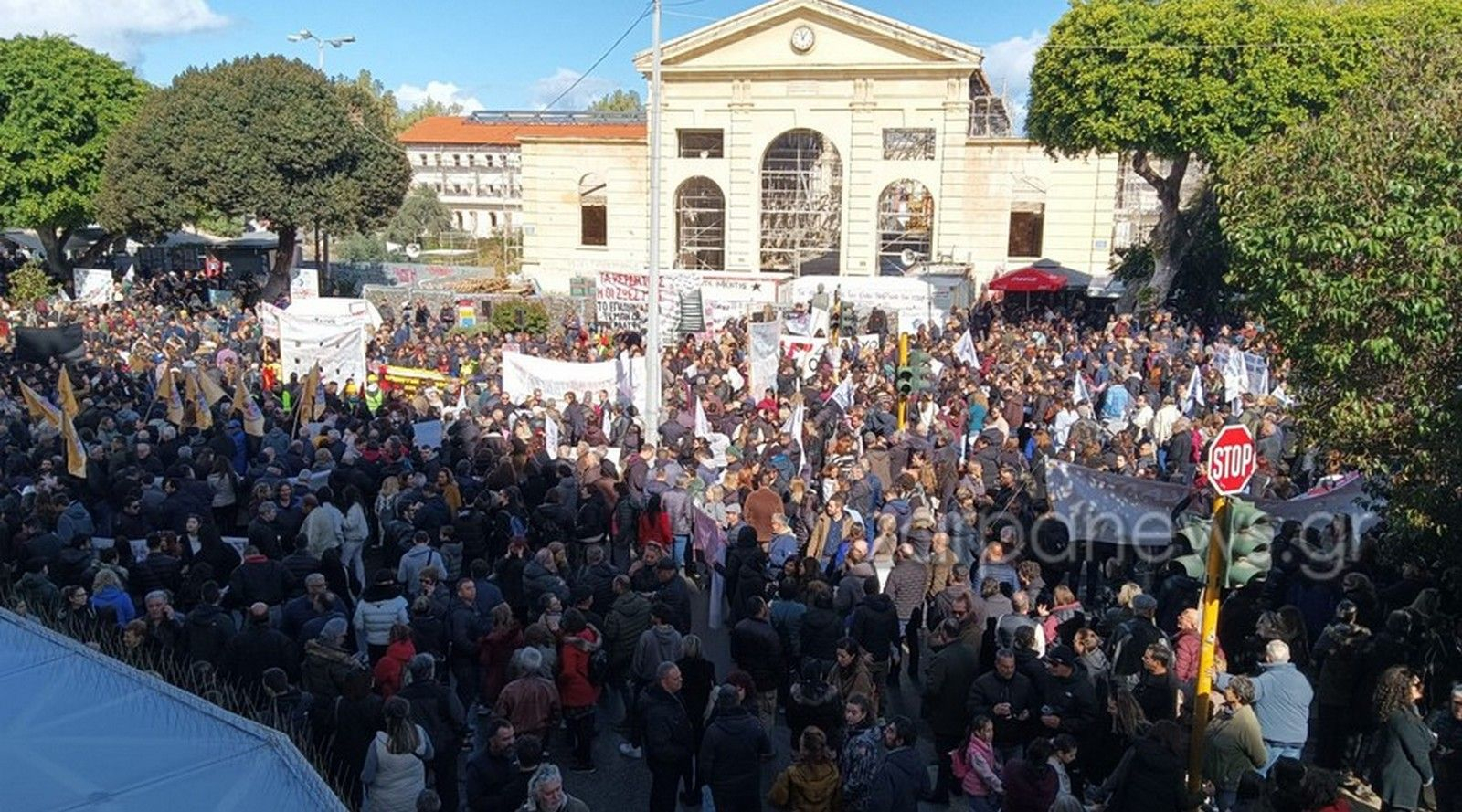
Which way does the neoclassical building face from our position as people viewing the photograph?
facing the viewer

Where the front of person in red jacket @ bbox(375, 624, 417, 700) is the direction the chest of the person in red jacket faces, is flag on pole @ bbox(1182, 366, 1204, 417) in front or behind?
in front

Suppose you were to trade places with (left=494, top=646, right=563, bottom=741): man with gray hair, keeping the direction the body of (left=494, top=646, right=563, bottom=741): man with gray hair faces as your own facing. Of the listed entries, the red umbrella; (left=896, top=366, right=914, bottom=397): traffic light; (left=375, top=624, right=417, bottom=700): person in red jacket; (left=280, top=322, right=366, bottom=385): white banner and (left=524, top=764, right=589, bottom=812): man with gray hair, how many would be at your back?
1

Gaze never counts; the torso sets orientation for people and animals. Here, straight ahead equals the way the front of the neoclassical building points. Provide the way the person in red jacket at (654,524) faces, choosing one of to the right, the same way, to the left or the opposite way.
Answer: the opposite way

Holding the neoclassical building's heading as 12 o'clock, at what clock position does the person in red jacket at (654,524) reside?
The person in red jacket is roughly at 12 o'clock from the neoclassical building.

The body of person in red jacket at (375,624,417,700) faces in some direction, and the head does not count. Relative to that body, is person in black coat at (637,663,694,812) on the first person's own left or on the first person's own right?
on the first person's own right

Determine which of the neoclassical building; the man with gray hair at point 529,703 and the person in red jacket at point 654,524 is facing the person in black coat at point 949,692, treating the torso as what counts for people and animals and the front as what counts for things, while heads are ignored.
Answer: the neoclassical building

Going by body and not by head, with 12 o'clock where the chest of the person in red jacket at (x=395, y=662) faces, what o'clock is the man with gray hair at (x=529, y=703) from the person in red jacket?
The man with gray hair is roughly at 3 o'clock from the person in red jacket.

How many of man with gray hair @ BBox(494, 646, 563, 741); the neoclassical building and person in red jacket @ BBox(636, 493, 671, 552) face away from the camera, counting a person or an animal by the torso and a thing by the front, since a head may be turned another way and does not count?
2

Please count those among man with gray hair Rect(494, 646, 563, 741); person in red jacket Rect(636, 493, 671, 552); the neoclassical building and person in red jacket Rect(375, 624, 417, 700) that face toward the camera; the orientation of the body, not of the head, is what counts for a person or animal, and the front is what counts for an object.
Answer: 1

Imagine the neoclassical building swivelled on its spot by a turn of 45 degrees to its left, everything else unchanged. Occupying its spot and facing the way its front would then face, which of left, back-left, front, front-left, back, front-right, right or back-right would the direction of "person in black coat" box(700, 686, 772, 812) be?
front-right

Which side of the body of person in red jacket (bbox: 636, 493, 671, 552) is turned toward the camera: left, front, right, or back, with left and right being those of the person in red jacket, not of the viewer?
back

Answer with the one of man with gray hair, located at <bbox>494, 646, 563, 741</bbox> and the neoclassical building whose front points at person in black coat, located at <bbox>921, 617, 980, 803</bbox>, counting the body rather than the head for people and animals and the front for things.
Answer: the neoclassical building

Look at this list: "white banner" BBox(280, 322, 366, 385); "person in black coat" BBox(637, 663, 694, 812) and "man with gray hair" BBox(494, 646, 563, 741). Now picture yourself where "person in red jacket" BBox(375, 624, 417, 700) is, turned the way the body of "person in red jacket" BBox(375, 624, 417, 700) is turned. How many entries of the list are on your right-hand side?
2

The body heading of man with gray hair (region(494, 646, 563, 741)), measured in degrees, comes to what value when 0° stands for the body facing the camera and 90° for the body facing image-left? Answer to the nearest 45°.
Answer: approximately 180°

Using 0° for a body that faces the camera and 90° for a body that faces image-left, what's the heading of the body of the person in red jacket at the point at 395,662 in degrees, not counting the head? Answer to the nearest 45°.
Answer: approximately 225°

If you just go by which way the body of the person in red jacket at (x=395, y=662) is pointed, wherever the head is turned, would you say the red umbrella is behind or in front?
in front

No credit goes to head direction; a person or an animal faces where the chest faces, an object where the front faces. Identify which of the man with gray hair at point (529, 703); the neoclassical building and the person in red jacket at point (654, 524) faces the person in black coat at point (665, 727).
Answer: the neoclassical building
